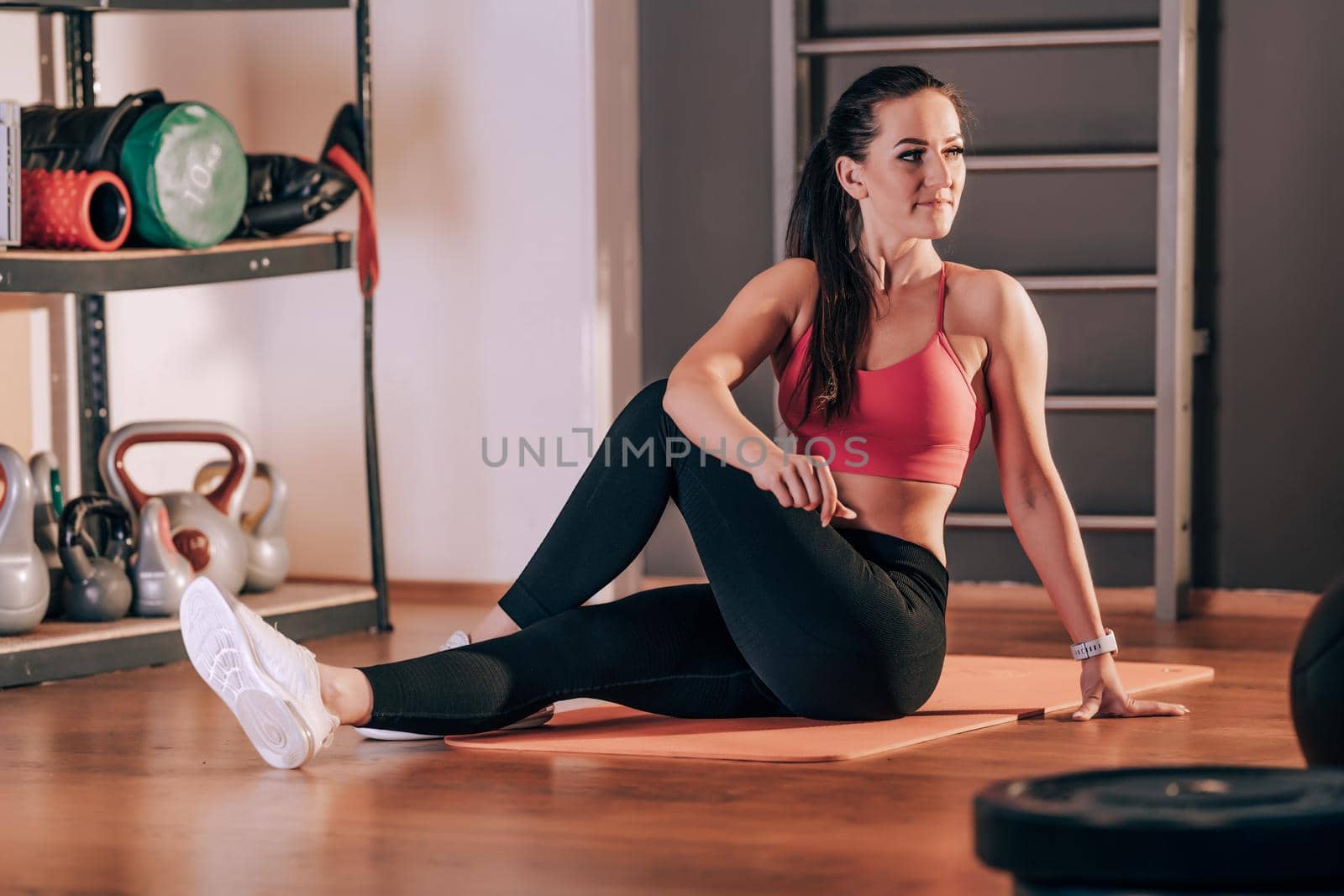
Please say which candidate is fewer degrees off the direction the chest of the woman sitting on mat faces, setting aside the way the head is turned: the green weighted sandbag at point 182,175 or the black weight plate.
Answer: the black weight plate

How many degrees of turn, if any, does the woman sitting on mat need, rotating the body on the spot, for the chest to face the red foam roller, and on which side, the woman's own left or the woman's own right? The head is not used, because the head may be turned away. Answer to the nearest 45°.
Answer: approximately 135° to the woman's own right

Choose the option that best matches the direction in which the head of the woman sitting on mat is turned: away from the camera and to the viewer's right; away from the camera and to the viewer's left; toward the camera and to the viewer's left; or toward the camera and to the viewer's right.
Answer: toward the camera and to the viewer's right

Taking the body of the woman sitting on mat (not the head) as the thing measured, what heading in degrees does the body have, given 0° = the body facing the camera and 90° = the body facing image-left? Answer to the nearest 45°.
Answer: approximately 0°

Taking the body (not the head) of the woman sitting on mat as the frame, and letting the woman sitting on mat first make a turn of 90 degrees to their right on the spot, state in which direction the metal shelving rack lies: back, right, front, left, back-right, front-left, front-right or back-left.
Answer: front-right
